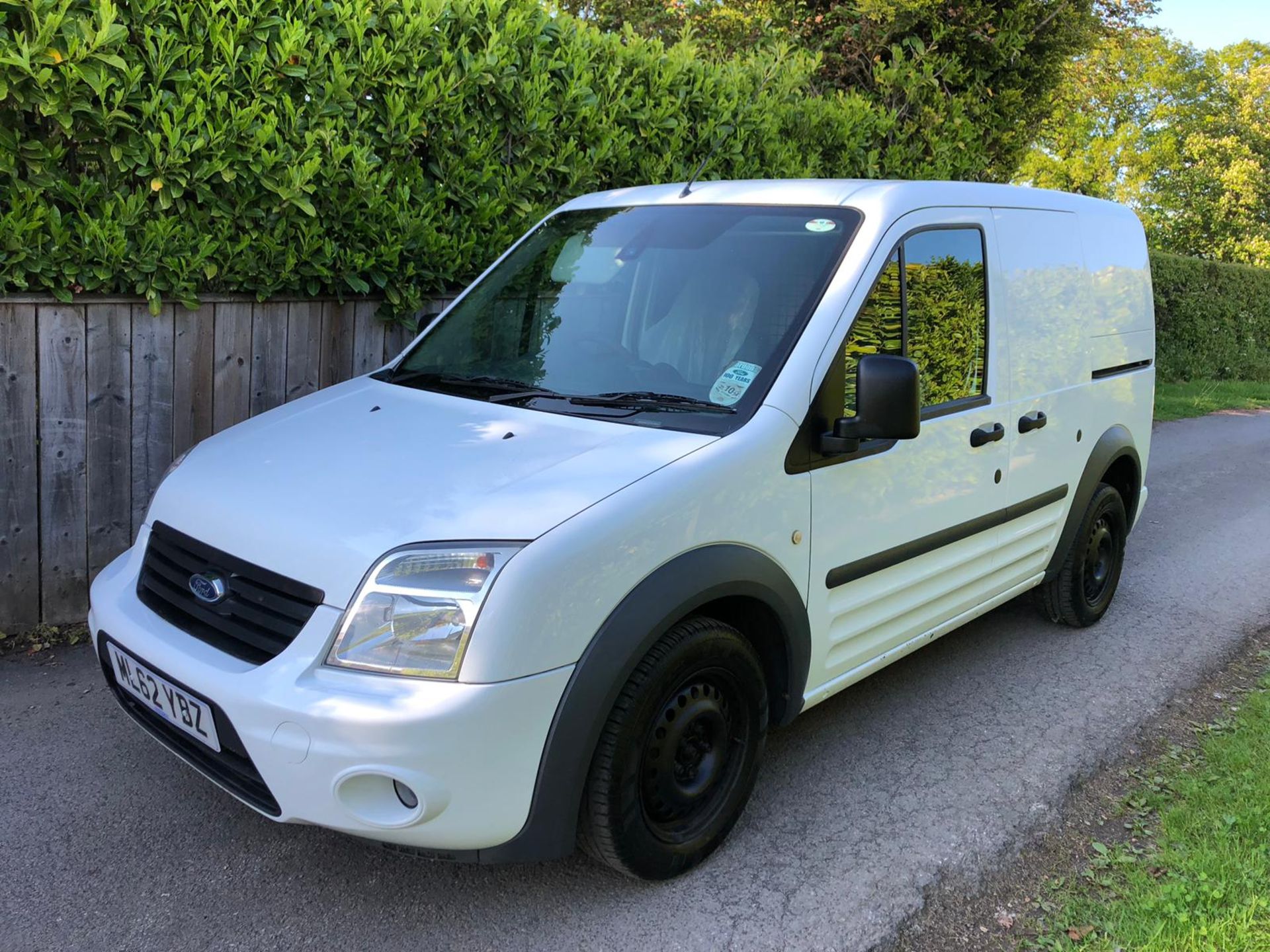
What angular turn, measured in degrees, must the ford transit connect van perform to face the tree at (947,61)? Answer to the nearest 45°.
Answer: approximately 135° to its right

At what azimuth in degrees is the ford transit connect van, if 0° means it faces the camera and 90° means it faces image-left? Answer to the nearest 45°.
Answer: approximately 45°

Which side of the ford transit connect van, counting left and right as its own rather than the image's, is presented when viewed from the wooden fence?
right

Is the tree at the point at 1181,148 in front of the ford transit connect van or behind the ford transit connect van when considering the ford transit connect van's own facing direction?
behind

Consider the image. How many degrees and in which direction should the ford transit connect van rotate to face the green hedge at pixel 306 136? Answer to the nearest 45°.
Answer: approximately 90° to its right

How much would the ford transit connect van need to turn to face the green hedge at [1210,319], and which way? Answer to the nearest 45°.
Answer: approximately 180°
